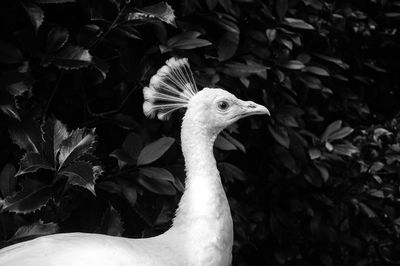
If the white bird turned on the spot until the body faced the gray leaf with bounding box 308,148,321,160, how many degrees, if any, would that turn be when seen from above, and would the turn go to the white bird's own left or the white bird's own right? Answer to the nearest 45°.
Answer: approximately 45° to the white bird's own left

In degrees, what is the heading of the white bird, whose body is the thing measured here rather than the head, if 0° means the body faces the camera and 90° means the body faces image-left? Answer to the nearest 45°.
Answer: approximately 270°
